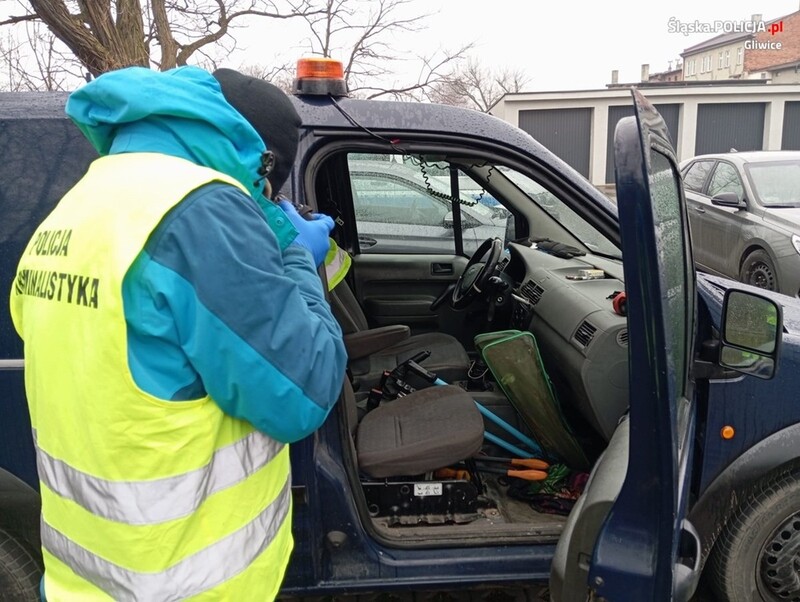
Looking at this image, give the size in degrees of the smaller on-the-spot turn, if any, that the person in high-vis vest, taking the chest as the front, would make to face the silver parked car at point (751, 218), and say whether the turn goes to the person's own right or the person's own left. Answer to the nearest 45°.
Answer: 0° — they already face it

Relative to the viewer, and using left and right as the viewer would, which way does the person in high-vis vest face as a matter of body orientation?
facing away from the viewer and to the right of the viewer

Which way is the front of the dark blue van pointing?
to the viewer's right

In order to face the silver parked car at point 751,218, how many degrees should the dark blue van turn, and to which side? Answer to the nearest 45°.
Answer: approximately 45° to its left

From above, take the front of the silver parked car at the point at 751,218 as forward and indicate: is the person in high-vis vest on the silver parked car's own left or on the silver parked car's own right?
on the silver parked car's own right

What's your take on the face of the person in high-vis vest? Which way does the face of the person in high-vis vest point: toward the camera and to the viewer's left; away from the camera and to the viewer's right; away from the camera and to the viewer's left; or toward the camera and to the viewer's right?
away from the camera and to the viewer's right

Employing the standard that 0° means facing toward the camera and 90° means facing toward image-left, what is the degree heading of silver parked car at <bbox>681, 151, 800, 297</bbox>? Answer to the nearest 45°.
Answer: approximately 315°
